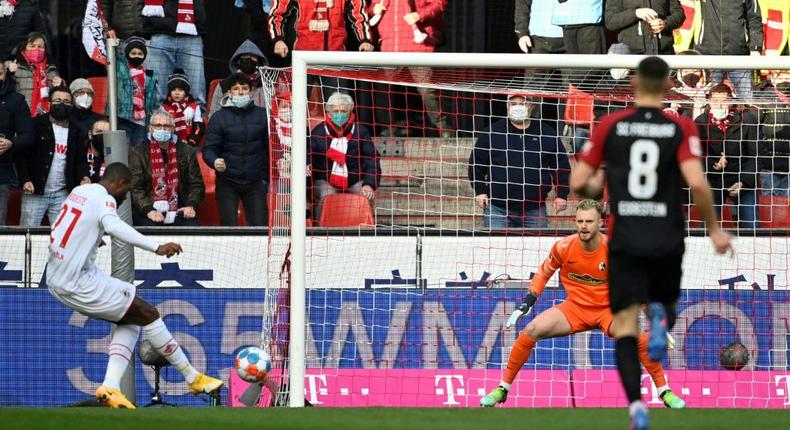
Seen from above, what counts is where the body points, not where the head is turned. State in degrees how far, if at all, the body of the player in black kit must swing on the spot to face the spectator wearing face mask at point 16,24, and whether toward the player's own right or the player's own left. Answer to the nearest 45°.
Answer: approximately 45° to the player's own left

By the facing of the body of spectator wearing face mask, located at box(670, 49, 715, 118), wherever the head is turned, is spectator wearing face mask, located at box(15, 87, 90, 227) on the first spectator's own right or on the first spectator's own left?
on the first spectator's own right

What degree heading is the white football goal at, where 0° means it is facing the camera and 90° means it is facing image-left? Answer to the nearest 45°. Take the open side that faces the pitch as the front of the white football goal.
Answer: approximately 0°

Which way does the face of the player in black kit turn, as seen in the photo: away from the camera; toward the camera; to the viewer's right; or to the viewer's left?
away from the camera

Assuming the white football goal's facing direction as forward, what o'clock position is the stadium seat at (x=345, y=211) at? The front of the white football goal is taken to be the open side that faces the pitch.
The stadium seat is roughly at 6 o'clock from the white football goal.

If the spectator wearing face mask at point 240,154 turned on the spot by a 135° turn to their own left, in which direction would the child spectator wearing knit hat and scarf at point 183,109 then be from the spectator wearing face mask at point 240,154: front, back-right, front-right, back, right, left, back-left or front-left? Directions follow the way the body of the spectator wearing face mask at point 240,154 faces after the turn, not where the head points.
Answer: left

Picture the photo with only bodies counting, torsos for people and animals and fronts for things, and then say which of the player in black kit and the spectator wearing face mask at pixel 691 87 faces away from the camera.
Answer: the player in black kit

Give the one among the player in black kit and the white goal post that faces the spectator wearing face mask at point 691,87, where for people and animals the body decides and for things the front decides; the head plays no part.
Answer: the player in black kit
